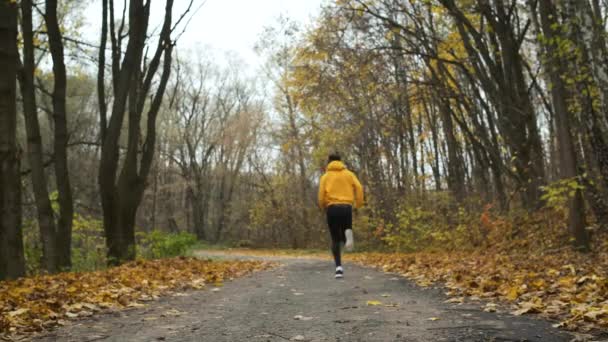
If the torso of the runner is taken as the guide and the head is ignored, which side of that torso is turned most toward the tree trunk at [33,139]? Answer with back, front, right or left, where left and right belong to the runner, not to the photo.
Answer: left

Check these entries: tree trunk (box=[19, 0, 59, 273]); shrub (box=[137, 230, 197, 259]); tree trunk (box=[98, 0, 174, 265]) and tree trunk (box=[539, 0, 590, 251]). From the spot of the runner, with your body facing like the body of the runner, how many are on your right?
1

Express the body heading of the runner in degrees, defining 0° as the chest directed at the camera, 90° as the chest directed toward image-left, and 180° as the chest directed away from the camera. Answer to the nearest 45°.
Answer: approximately 180°

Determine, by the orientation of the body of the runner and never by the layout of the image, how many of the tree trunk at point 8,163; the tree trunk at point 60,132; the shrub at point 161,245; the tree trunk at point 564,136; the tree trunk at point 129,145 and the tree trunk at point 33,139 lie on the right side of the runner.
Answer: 1

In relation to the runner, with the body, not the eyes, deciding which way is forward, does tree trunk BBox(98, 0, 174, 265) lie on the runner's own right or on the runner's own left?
on the runner's own left

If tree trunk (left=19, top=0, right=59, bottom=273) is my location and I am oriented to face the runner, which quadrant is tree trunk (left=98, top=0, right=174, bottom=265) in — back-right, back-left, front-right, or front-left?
front-left

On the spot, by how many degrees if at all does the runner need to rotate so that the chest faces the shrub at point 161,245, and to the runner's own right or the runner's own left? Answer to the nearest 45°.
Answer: approximately 45° to the runner's own left

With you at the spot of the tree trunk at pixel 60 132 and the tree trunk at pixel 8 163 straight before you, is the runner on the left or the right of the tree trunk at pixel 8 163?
left

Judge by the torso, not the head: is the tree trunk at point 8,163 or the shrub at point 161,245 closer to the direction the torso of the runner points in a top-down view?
the shrub

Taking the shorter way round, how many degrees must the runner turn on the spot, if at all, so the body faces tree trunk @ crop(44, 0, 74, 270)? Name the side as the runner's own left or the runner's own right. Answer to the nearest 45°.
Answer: approximately 90° to the runner's own left

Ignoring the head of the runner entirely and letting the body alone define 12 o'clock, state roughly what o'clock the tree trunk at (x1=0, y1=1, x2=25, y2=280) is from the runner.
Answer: The tree trunk is roughly at 9 o'clock from the runner.

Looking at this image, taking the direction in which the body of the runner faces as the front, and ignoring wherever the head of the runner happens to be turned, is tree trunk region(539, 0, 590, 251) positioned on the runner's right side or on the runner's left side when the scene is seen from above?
on the runner's right side

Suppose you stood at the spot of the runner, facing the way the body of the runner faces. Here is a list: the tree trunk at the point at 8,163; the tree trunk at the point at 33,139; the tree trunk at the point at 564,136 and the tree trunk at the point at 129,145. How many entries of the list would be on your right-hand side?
1
